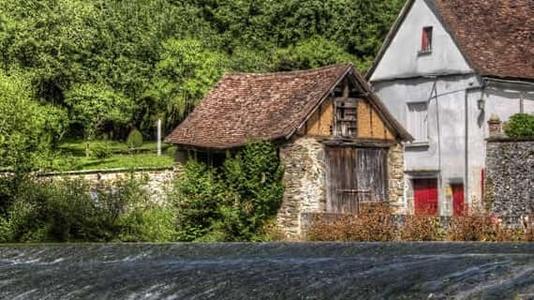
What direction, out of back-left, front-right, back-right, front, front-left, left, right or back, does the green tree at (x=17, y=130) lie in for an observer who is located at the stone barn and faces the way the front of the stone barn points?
back-right

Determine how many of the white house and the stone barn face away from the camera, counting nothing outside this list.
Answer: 0

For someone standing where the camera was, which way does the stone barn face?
facing the viewer and to the right of the viewer

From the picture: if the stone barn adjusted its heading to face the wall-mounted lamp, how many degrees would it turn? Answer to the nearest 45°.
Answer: approximately 45° to its left

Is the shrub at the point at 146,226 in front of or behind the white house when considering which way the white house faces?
in front

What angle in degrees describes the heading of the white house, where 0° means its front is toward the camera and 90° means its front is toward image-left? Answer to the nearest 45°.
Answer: approximately 45°

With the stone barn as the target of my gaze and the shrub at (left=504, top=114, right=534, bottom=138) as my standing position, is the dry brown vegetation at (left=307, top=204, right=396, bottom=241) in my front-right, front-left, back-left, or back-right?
front-left

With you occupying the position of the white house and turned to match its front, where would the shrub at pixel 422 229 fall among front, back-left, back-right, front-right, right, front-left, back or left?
front-left
